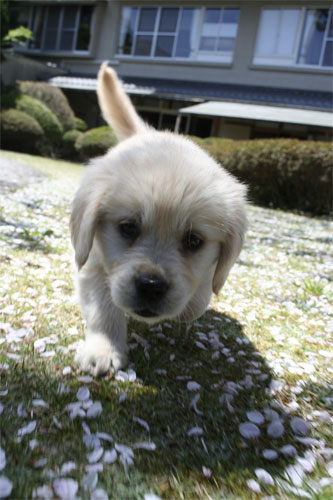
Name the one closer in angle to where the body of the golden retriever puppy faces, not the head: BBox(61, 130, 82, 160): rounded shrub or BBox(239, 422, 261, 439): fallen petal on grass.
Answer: the fallen petal on grass

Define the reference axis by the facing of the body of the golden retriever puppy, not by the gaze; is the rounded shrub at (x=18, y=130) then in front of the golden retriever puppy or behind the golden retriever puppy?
behind

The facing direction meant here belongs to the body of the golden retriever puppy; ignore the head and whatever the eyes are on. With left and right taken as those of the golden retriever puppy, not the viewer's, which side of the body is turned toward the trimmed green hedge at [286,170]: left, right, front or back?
back

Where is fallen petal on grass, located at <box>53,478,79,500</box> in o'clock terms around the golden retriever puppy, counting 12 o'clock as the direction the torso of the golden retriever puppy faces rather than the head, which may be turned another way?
The fallen petal on grass is roughly at 12 o'clock from the golden retriever puppy.

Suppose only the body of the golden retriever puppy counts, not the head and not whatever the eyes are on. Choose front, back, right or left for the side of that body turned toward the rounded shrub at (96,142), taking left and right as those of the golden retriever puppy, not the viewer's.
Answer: back

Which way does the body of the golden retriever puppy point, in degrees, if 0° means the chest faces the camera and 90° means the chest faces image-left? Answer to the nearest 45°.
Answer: approximately 0°

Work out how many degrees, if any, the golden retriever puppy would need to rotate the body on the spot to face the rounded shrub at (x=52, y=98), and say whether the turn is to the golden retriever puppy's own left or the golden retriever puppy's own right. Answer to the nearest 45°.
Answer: approximately 180°

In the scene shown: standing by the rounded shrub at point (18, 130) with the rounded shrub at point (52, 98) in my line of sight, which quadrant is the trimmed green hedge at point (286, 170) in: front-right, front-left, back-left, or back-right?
back-right

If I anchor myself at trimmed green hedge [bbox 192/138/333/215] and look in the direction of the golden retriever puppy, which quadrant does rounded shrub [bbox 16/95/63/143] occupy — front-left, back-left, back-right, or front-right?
back-right
